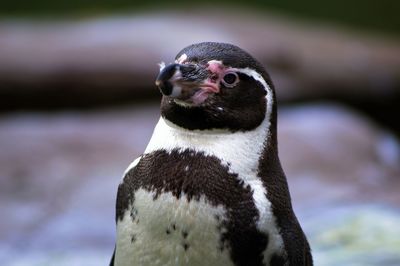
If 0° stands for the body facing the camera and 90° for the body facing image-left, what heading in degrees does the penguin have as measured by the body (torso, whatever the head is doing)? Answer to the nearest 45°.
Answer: approximately 45°
